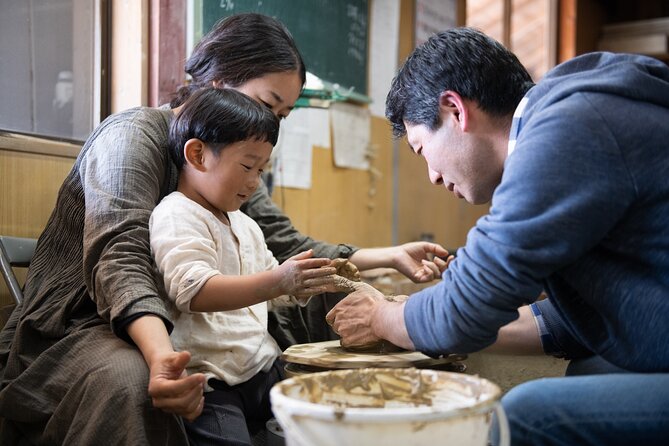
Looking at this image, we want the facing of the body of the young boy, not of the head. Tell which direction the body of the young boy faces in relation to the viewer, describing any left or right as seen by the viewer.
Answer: facing the viewer and to the right of the viewer

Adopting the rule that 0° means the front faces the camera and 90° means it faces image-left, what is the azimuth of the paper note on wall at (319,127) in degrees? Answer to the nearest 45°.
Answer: approximately 0°

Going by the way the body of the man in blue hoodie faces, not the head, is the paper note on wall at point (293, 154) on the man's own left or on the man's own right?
on the man's own right

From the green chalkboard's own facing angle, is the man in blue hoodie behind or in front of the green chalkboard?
in front

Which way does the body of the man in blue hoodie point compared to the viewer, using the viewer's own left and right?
facing to the left of the viewer

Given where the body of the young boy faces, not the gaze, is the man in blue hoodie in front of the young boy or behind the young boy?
in front

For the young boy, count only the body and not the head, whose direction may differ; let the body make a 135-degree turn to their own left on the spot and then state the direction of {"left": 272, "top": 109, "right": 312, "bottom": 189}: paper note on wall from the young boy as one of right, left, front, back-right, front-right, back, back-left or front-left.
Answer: front

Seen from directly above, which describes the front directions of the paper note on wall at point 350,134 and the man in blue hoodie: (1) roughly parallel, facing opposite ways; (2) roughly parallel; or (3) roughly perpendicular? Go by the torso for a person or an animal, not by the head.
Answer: roughly perpendicular

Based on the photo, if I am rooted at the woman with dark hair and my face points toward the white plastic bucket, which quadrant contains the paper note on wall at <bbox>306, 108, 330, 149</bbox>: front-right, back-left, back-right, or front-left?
back-left

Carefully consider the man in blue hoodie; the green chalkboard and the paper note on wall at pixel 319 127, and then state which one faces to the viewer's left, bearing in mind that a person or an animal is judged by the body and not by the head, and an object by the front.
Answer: the man in blue hoodie

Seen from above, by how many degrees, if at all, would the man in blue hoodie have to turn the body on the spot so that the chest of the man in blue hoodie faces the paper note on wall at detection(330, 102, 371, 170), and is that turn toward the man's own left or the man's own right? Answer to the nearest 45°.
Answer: approximately 90° to the man's own right

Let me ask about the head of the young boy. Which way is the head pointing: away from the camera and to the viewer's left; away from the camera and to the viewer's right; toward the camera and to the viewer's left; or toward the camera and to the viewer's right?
toward the camera and to the viewer's right

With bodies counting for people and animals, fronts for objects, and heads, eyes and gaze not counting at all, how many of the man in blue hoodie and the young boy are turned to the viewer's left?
1

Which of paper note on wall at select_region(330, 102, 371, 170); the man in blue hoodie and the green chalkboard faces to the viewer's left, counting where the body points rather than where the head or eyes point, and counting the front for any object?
the man in blue hoodie

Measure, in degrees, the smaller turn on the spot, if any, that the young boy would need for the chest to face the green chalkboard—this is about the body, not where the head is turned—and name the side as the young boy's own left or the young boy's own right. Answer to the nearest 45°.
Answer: approximately 135° to the young boy's own left

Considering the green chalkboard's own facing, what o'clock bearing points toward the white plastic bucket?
The white plastic bucket is roughly at 12 o'clock from the green chalkboard.

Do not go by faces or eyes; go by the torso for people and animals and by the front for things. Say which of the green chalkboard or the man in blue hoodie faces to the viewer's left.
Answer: the man in blue hoodie
